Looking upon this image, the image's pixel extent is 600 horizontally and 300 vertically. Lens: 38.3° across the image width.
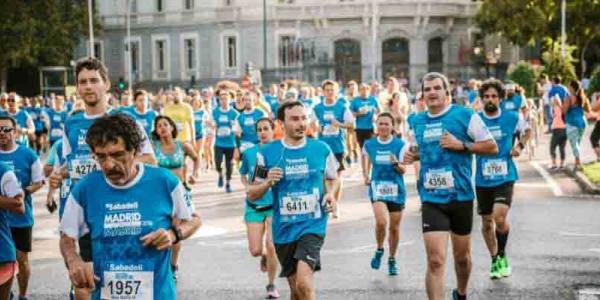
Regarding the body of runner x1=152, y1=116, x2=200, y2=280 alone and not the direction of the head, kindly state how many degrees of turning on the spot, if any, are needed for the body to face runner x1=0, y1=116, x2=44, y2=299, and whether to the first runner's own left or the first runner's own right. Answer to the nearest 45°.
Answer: approximately 45° to the first runner's own right

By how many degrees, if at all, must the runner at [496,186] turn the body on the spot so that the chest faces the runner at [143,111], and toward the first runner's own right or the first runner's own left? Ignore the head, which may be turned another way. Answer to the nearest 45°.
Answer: approximately 135° to the first runner's own right

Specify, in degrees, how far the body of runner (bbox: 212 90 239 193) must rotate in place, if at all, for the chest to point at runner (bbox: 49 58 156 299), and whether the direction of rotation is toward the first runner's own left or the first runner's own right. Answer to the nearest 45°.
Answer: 0° — they already face them

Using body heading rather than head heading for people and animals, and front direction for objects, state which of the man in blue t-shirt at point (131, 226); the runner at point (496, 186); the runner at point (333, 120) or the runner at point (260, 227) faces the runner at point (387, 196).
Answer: the runner at point (333, 120)

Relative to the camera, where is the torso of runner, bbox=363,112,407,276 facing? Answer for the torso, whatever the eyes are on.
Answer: toward the camera

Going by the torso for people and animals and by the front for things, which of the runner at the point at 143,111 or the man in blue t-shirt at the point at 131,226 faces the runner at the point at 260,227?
the runner at the point at 143,111

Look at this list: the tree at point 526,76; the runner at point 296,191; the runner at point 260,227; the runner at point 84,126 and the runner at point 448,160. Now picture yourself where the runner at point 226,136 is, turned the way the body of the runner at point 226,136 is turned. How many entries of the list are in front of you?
4

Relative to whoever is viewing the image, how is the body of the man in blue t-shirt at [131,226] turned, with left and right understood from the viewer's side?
facing the viewer

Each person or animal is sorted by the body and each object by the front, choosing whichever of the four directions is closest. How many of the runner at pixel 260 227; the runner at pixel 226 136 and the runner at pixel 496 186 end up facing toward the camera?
3
